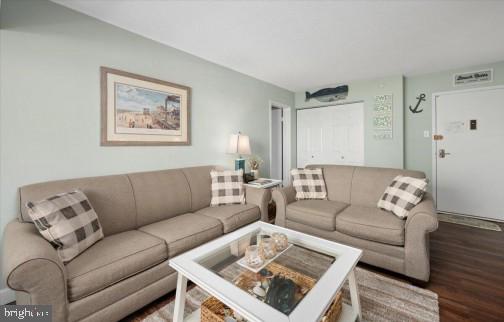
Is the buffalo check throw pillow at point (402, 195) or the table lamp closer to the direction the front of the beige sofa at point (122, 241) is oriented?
the buffalo check throw pillow

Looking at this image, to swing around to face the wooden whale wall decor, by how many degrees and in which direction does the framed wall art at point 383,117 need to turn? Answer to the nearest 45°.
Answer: approximately 90° to its right

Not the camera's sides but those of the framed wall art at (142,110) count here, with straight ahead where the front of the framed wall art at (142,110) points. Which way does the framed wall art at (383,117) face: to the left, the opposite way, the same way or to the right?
to the right

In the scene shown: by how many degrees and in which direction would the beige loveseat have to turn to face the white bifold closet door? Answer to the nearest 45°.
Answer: approximately 135° to its right

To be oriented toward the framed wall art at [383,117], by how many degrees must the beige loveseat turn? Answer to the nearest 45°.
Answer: approximately 135° to its right

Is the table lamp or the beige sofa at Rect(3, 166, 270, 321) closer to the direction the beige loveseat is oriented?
the beige sofa

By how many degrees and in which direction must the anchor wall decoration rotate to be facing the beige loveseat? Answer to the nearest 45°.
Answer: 0° — it already faces it

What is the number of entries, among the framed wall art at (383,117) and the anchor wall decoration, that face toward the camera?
2

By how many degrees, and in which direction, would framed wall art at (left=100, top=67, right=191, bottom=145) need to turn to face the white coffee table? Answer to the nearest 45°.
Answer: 0° — it already faces it

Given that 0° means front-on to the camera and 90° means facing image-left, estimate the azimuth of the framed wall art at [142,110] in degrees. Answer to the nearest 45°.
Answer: approximately 315°
